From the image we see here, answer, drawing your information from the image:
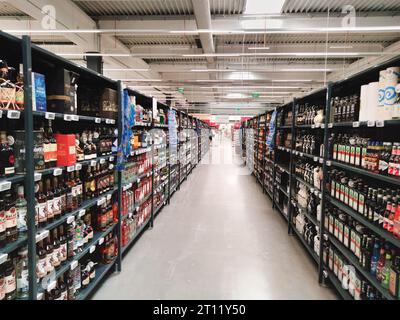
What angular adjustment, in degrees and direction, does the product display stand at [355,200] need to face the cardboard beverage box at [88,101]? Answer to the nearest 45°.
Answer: approximately 45° to its right

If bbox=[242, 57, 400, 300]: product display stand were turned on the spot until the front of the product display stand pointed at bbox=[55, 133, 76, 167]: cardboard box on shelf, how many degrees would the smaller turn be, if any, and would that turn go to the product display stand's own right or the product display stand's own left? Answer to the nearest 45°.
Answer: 0° — it already faces it

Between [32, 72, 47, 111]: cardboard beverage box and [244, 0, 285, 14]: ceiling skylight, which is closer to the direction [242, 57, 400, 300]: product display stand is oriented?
the cardboard beverage box

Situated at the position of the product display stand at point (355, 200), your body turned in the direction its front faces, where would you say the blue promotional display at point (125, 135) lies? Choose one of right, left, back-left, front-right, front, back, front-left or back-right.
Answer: front-right

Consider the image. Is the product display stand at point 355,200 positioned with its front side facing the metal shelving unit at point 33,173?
yes

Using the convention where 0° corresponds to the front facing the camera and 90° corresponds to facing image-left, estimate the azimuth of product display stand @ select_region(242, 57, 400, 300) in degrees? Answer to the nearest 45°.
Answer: approximately 45°

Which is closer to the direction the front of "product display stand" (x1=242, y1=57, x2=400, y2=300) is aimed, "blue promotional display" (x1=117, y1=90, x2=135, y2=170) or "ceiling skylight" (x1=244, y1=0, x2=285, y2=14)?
the blue promotional display

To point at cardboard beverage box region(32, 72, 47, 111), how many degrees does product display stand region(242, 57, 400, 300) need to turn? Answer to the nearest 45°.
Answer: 0° — it already faces it
